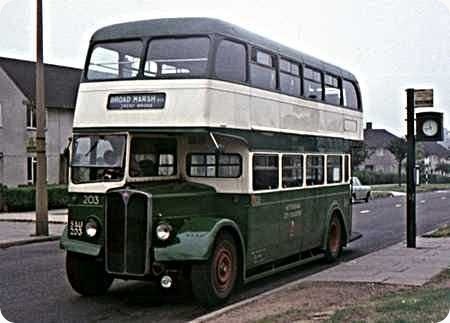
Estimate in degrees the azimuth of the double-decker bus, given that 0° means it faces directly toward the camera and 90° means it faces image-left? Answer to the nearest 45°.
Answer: approximately 45°

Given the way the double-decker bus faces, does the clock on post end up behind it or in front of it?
behind

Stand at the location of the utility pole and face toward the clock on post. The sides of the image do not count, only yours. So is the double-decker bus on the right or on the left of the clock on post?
right

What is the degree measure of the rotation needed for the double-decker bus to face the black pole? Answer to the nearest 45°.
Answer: approximately 180°

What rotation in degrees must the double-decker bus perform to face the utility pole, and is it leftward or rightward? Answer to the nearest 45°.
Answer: approximately 90° to its right

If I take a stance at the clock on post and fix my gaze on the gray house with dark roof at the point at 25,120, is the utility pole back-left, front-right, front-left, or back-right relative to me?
front-left

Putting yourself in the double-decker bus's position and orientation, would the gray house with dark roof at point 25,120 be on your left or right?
on your right

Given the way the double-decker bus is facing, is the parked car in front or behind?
behind
